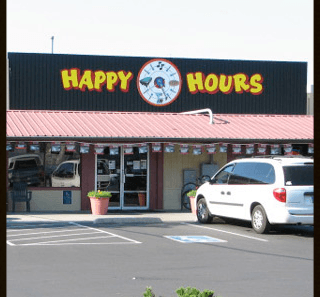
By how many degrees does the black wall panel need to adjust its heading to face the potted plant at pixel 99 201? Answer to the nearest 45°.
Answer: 0° — it already faces it

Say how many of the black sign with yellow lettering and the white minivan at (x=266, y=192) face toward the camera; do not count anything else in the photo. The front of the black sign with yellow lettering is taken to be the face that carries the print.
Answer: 1

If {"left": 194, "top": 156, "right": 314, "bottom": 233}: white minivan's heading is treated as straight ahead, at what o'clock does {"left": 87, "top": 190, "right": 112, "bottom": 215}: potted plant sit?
The potted plant is roughly at 12 o'clock from the white minivan.

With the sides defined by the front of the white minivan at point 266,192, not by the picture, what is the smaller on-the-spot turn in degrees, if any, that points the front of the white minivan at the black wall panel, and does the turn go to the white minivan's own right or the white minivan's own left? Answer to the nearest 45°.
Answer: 0° — it already faces it

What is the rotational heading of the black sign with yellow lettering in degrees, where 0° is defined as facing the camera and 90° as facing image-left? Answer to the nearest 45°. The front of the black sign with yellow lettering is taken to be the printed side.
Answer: approximately 0°

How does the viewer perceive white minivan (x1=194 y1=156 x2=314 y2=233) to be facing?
facing away from the viewer and to the left of the viewer

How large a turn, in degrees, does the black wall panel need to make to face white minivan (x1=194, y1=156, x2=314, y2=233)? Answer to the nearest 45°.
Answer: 0° — it already faces it
